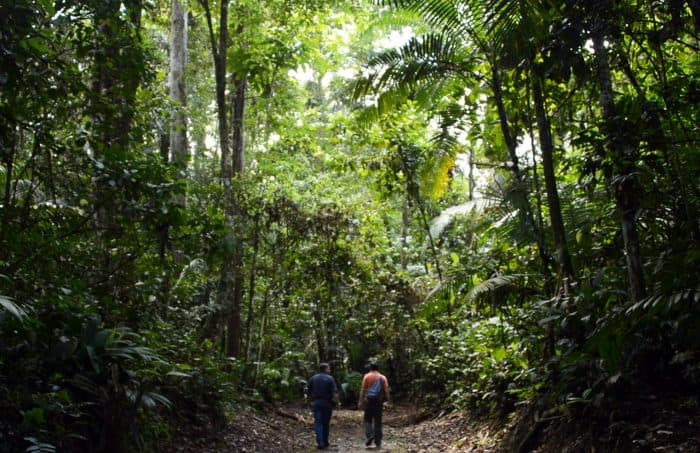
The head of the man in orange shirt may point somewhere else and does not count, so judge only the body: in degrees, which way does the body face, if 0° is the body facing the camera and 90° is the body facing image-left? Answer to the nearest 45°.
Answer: approximately 180°

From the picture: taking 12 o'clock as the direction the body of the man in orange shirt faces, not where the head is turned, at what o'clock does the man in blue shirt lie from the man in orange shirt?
The man in blue shirt is roughly at 8 o'clock from the man in orange shirt.
